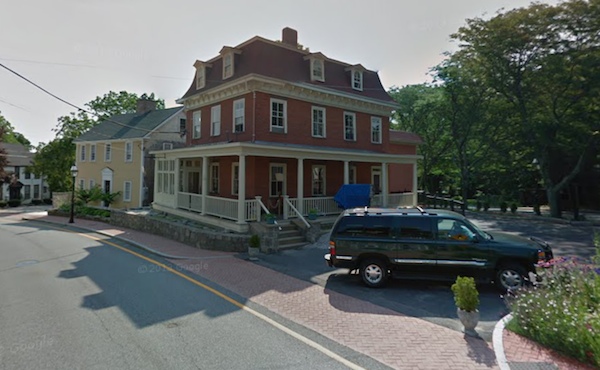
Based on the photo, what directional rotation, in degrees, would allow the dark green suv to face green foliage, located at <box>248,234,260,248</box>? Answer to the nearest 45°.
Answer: approximately 180°

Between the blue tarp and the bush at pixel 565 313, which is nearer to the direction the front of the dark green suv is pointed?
the bush

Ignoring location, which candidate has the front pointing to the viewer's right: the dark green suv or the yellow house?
the dark green suv

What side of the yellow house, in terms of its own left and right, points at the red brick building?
left

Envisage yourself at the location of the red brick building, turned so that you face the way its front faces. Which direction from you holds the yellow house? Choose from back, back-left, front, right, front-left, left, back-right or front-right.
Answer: back

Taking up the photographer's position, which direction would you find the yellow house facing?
facing the viewer and to the left of the viewer

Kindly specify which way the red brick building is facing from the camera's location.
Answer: facing the viewer and to the right of the viewer

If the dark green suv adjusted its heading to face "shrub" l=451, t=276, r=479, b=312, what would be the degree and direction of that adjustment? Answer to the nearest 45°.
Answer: approximately 90° to its right

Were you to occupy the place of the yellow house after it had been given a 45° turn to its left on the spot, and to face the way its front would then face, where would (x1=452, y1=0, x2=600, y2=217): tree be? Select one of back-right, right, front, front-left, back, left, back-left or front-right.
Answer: front-left

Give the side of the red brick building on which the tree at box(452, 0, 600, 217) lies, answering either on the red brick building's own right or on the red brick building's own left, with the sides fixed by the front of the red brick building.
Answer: on the red brick building's own left

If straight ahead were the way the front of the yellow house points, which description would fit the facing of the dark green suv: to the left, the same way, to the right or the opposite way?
to the left

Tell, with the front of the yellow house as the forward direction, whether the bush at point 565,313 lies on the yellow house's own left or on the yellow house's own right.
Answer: on the yellow house's own left

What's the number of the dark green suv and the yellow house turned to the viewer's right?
1

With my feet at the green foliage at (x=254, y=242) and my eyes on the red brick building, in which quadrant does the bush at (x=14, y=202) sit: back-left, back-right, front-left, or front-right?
front-left
